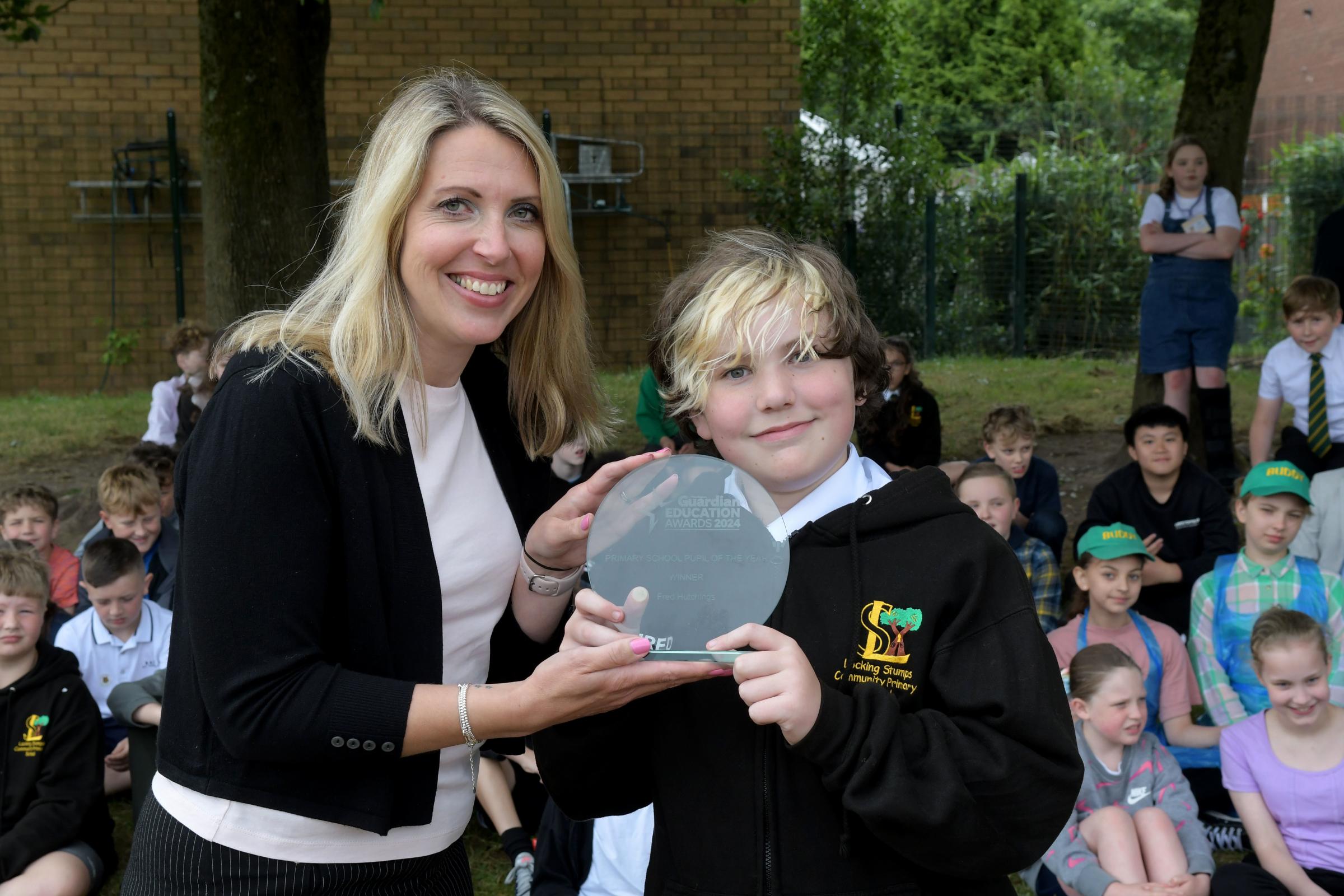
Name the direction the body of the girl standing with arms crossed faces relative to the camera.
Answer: toward the camera

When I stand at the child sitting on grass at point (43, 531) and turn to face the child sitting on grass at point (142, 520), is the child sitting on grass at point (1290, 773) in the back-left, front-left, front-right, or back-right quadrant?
front-right

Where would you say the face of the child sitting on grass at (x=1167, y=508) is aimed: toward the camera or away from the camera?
toward the camera

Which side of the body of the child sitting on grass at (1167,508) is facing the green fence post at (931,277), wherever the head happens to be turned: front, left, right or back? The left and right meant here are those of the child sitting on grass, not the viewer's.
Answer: back

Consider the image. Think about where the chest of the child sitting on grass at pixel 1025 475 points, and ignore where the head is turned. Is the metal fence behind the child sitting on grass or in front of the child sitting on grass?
behind

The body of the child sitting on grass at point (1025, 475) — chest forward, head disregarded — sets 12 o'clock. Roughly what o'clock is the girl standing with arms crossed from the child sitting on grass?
The girl standing with arms crossed is roughly at 7 o'clock from the child sitting on grass.

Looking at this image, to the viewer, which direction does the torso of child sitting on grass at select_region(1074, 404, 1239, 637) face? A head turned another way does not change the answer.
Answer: toward the camera

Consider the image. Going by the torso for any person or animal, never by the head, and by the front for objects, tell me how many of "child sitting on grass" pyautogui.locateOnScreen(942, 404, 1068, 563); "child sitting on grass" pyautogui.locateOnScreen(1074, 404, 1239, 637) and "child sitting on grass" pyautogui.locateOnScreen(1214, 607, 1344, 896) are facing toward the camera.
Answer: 3

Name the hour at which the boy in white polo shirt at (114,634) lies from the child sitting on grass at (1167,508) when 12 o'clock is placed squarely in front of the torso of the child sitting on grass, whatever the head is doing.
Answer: The boy in white polo shirt is roughly at 2 o'clock from the child sitting on grass.

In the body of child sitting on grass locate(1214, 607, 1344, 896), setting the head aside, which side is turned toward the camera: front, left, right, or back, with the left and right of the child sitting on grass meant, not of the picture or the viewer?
front
